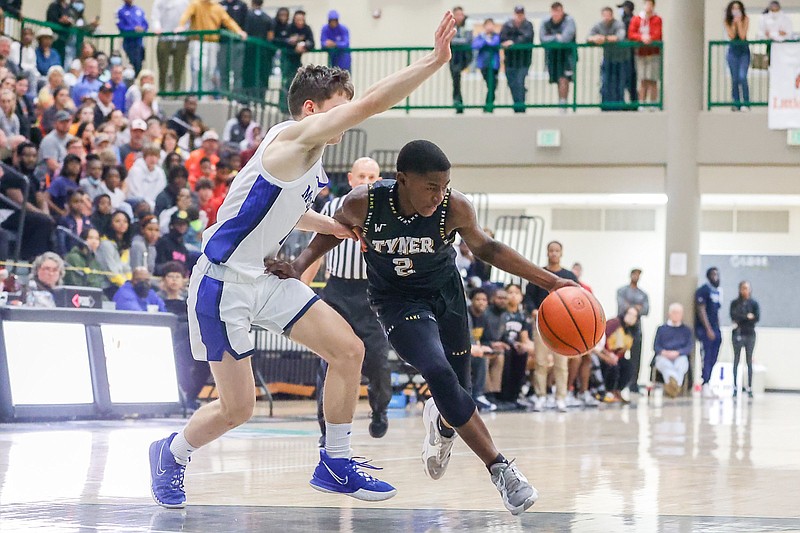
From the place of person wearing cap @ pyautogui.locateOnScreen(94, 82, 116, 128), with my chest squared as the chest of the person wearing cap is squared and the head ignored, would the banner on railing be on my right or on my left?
on my left

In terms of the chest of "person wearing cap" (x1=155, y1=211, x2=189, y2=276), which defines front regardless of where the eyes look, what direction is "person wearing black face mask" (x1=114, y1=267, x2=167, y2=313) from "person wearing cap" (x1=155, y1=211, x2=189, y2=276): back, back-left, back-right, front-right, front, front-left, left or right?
front-right

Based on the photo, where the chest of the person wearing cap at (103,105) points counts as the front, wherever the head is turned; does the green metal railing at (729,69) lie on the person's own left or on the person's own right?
on the person's own left

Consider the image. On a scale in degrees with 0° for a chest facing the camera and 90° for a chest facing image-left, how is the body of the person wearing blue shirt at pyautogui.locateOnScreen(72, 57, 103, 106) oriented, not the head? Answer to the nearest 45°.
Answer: approximately 315°

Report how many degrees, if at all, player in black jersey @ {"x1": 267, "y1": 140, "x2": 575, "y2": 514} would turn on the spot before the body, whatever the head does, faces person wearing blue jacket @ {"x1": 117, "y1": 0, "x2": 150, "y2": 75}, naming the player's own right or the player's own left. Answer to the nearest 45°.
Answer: approximately 180°

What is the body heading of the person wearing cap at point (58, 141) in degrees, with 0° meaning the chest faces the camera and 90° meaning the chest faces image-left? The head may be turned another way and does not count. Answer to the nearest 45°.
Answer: approximately 315°

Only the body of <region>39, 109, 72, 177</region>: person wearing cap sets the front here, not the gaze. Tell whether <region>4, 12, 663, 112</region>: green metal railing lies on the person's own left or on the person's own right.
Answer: on the person's own left

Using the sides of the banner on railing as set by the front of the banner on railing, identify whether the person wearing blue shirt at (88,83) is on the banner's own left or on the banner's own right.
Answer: on the banner's own right

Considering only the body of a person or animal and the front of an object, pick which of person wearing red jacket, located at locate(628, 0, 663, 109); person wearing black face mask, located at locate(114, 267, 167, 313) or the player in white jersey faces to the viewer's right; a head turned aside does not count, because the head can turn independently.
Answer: the player in white jersey

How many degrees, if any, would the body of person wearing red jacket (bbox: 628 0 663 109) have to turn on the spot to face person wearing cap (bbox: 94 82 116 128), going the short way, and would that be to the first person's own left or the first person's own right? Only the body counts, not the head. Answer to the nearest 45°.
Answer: approximately 45° to the first person's own right
